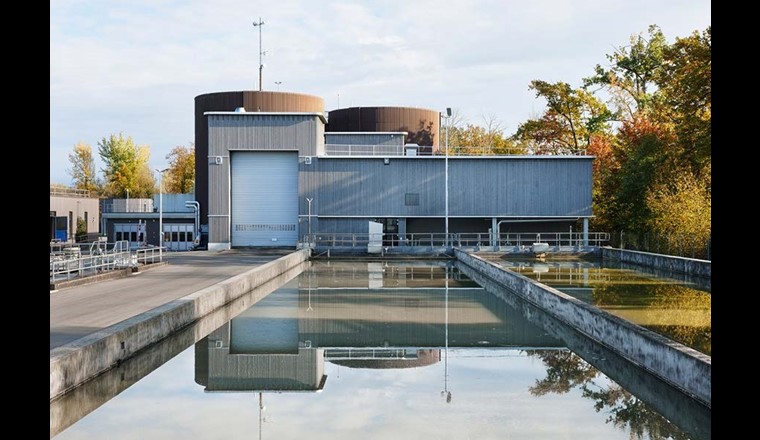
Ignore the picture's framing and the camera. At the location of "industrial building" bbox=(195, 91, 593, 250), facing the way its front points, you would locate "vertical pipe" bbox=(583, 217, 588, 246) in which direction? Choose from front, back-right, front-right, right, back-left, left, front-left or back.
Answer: left

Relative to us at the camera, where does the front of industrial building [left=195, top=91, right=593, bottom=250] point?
facing the viewer

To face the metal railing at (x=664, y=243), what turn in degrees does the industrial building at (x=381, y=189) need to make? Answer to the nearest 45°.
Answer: approximately 45° to its left

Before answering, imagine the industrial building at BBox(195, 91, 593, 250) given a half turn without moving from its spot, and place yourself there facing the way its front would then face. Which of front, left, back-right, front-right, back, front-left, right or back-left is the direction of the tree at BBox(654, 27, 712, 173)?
back-right

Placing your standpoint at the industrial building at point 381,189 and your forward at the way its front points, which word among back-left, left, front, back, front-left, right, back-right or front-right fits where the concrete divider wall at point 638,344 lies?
front

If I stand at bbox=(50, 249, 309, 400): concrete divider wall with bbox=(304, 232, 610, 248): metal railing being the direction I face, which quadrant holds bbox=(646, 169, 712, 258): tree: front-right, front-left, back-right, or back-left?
front-right

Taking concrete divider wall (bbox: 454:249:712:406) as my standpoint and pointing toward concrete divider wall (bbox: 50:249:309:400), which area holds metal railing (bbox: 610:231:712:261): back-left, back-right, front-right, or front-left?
back-right

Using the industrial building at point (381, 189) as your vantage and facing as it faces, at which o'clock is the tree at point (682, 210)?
The tree is roughly at 10 o'clock from the industrial building.

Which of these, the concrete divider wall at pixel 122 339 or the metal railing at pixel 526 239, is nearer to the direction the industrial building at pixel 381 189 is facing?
the concrete divider wall

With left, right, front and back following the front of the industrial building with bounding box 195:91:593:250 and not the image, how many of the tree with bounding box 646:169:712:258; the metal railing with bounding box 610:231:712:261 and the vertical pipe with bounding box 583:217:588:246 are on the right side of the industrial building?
0

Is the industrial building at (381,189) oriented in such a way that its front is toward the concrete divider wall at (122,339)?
yes

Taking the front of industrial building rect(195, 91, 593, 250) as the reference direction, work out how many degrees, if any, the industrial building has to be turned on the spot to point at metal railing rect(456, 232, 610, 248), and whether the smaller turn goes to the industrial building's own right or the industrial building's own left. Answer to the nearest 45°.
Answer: approximately 90° to the industrial building's own left
